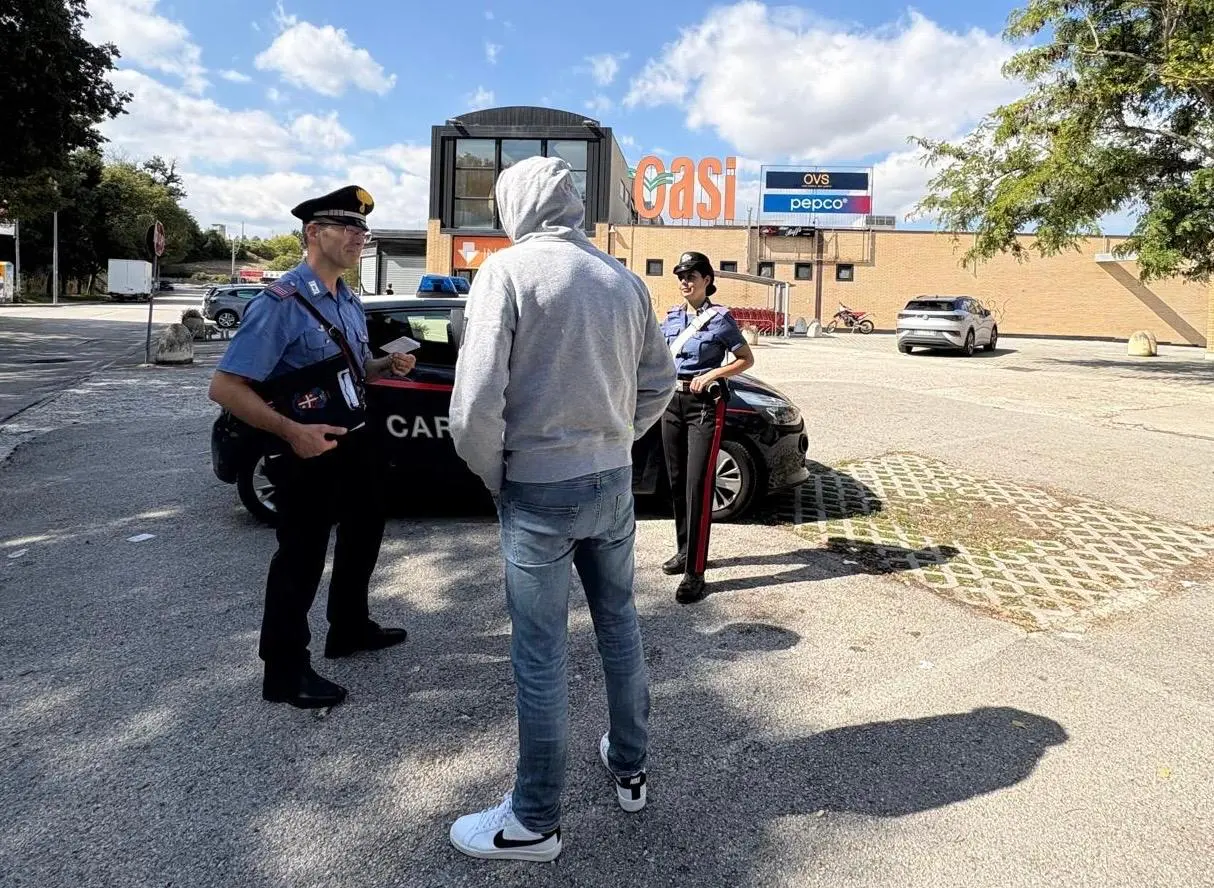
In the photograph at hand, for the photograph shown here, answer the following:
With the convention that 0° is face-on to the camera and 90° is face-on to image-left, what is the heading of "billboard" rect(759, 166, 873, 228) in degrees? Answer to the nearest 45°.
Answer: approximately 0°

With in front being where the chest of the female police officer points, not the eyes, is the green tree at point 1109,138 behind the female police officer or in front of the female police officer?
behind

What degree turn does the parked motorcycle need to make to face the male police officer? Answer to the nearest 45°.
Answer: approximately 90° to its left

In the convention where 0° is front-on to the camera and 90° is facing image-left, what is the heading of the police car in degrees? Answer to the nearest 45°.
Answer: approximately 270°

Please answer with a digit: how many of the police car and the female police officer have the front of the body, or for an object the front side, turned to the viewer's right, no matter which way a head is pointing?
1

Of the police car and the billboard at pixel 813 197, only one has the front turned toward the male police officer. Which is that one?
the billboard

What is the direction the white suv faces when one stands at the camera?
facing away from the viewer and to the right of the viewer

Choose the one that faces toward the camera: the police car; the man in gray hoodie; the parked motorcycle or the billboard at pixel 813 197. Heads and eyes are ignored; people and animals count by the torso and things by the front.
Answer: the billboard

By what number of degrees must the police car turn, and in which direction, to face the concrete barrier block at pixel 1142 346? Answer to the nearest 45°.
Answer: approximately 45° to its left

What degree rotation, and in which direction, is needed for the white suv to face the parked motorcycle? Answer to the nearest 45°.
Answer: approximately 45° to its left

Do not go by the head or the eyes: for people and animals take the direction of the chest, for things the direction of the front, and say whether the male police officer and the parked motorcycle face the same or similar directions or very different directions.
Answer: very different directions

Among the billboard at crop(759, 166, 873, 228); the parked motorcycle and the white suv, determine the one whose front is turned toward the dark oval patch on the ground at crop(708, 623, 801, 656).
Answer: the billboard
